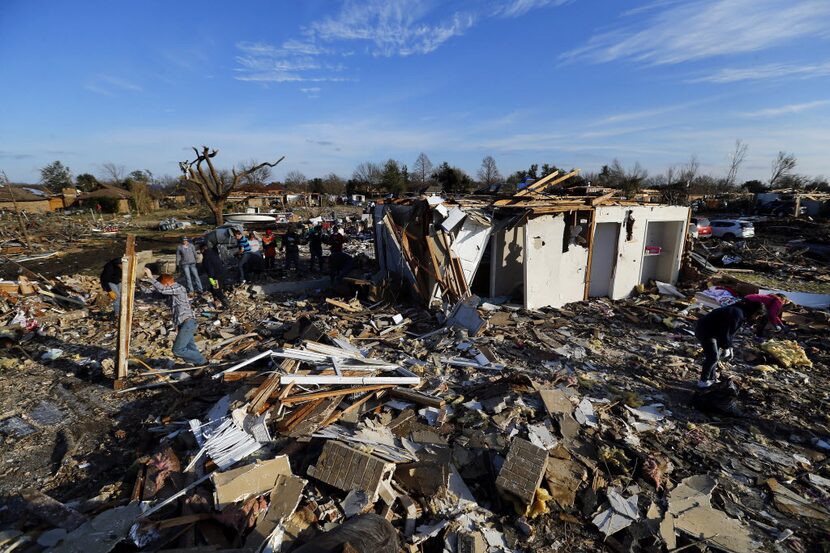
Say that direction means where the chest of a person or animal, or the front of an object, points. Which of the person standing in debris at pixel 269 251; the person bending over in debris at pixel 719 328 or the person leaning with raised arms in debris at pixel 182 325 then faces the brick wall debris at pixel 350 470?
the person standing in debris at pixel 269 251

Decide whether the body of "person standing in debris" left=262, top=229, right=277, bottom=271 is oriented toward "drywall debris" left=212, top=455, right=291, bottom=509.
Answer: yes

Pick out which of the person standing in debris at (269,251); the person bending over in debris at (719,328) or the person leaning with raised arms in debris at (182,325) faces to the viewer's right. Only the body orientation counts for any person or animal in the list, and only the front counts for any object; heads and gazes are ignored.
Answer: the person bending over in debris at (719,328)

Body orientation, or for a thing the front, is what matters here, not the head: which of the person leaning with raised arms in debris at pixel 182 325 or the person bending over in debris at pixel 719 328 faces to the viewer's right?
the person bending over in debris at pixel 719 328

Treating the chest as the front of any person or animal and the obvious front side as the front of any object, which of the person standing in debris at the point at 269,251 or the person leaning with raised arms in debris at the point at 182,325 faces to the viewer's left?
the person leaning with raised arms in debris at the point at 182,325

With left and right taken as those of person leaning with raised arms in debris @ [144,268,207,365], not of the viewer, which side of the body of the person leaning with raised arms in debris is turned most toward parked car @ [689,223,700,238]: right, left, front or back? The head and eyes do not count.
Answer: back

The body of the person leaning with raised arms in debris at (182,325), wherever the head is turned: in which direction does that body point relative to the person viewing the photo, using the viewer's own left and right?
facing to the left of the viewer

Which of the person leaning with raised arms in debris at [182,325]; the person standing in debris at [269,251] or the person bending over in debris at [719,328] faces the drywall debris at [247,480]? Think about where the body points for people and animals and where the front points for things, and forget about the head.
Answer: the person standing in debris at [269,251]

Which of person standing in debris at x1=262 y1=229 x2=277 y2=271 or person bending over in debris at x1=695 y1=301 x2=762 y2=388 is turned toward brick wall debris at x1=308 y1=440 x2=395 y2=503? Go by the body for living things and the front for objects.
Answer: person standing in debris at x1=262 y1=229 x2=277 y2=271

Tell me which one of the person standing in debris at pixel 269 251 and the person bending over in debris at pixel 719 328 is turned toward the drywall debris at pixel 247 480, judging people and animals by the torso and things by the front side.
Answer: the person standing in debris at pixel 269 251

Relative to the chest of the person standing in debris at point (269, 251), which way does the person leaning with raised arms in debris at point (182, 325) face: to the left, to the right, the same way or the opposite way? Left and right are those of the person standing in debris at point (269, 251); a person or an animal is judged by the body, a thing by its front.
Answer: to the right

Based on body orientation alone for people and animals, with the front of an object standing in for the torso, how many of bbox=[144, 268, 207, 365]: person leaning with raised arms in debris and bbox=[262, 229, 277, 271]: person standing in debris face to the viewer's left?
1

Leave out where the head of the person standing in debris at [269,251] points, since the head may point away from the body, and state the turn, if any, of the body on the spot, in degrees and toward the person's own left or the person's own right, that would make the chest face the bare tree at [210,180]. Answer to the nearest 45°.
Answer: approximately 180°

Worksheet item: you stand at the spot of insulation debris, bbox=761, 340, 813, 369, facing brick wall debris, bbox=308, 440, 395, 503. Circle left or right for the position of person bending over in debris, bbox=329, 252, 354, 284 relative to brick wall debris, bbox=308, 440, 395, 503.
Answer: right

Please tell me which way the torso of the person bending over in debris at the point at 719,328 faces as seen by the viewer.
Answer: to the viewer's right
